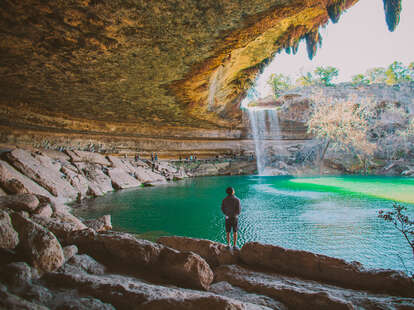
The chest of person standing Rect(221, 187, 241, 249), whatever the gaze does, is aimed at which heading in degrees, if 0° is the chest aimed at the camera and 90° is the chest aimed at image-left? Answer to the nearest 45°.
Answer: approximately 180°

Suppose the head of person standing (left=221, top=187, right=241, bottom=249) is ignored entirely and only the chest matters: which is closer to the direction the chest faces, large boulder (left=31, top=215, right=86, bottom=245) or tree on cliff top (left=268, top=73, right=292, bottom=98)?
the tree on cliff top

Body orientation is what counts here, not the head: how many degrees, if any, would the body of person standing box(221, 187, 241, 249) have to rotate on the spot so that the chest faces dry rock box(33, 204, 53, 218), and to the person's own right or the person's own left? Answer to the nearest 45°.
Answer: approximately 90° to the person's own left

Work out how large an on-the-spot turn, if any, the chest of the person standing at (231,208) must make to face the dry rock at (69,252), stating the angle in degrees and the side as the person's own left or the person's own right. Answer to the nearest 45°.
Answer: approximately 135° to the person's own left

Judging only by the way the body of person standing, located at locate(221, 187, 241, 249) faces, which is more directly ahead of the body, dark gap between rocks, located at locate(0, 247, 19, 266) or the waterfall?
the waterfall

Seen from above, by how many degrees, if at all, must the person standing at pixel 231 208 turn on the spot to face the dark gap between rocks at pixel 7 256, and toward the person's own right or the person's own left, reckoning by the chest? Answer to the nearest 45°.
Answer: approximately 135° to the person's own left

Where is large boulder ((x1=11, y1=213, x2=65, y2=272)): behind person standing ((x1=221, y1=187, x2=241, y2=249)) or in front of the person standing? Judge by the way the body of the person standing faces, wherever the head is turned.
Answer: behind

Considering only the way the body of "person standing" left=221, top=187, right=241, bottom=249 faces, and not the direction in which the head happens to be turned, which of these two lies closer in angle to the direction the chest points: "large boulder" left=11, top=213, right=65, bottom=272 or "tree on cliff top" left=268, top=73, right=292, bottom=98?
the tree on cliff top

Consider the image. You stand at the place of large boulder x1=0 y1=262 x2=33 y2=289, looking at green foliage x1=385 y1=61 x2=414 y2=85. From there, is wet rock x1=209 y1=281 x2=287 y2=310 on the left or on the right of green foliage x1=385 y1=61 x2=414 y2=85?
right

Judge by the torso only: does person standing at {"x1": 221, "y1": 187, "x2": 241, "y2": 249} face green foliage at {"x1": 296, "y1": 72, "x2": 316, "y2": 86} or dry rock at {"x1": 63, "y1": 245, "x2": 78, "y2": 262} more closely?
the green foliage

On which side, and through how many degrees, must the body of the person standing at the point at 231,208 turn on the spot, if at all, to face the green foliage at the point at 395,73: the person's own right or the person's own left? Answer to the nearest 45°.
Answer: approximately 45° to the person's own right
